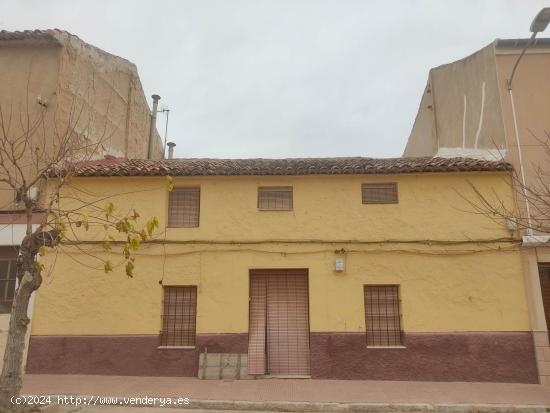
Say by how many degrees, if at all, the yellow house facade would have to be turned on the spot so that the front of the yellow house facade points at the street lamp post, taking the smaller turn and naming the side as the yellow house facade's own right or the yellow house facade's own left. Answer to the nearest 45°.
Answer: approximately 90° to the yellow house facade's own left

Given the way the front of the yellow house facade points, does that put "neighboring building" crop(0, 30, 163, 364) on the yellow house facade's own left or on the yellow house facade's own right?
on the yellow house facade's own right

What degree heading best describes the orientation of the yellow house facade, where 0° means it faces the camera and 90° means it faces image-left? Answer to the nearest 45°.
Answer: approximately 0°

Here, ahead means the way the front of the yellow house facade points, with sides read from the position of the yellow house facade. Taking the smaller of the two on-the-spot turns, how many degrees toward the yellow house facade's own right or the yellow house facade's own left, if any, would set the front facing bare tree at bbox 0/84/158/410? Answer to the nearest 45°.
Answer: approximately 90° to the yellow house facade's own right

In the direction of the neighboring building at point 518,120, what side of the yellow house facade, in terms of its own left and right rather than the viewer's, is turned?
left
